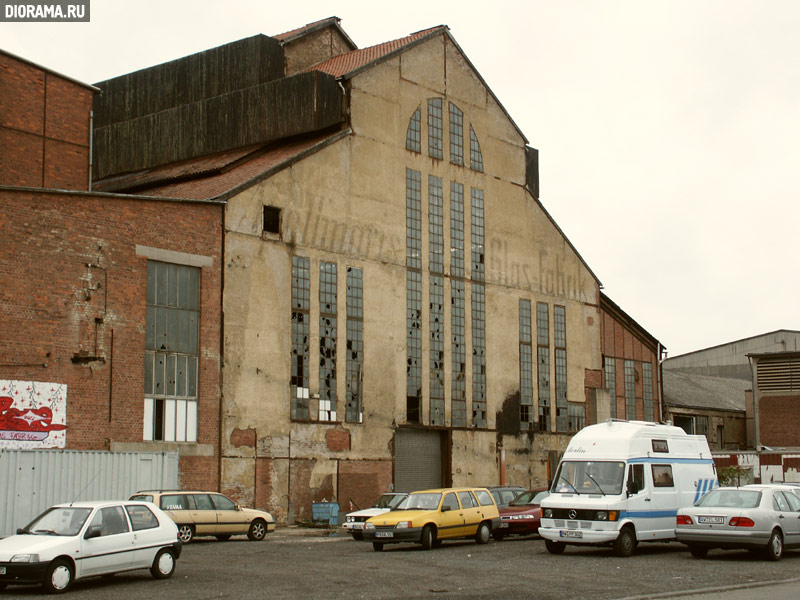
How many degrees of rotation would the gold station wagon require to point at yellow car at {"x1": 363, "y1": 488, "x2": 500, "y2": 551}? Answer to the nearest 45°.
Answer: approximately 45° to its right

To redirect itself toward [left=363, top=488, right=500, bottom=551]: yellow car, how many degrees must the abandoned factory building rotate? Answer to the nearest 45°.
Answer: approximately 45° to its right

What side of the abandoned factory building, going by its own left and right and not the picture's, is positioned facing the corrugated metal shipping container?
right

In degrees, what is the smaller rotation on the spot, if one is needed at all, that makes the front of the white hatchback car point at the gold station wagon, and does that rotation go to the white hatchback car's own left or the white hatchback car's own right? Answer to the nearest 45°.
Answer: approximately 135° to the white hatchback car's own right

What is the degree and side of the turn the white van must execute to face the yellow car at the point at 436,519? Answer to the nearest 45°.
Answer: approximately 45° to its right

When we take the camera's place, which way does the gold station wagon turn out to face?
facing to the right of the viewer

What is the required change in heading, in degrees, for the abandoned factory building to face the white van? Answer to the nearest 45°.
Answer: approximately 45° to its right

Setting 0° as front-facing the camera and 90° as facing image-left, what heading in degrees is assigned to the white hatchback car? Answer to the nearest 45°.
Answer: approximately 45°

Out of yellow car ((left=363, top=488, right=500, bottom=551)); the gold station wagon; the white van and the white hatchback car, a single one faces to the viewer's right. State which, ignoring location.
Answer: the gold station wagon
